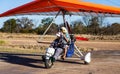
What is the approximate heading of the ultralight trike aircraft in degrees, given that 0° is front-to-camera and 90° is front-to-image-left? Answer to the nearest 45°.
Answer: approximately 45°
